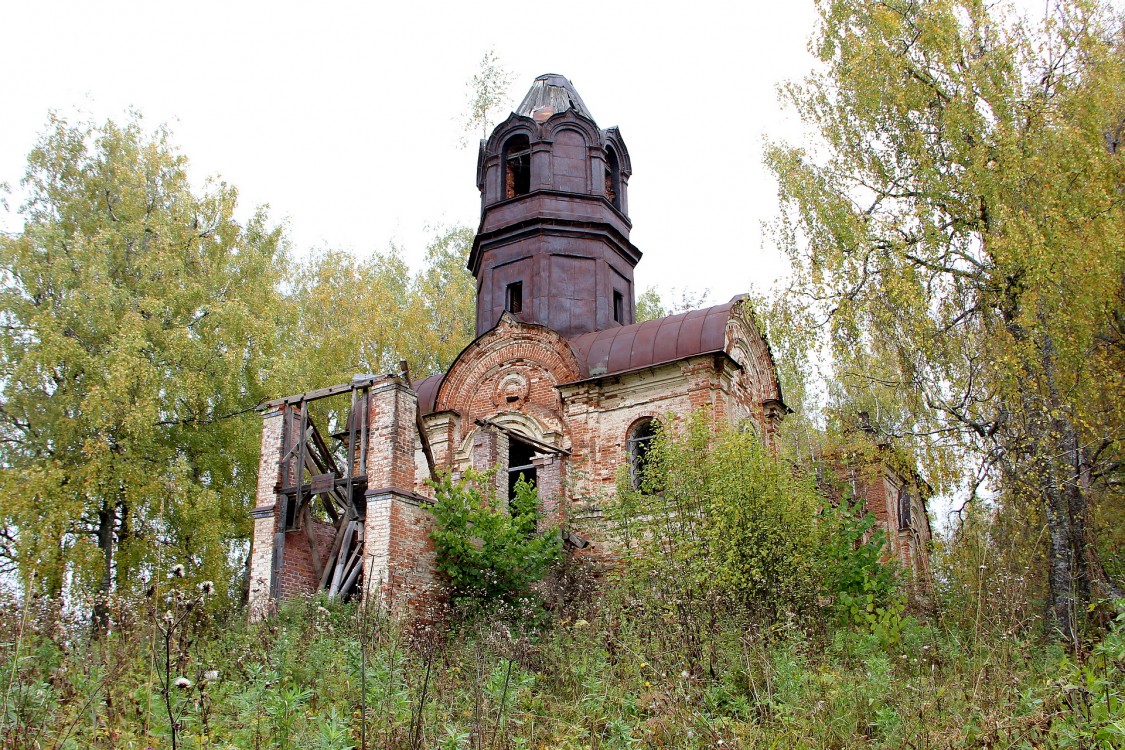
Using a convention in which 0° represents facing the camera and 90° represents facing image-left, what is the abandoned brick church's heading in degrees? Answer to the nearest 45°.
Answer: approximately 45°

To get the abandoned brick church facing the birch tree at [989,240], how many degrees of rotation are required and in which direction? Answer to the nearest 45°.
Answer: approximately 90° to its left

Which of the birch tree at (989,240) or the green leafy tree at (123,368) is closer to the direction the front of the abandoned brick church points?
the green leafy tree

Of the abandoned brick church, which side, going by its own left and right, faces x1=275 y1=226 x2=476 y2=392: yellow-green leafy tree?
right

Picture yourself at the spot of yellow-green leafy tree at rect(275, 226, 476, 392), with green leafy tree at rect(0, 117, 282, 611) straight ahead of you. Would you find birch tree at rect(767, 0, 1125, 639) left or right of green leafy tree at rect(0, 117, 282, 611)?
left
